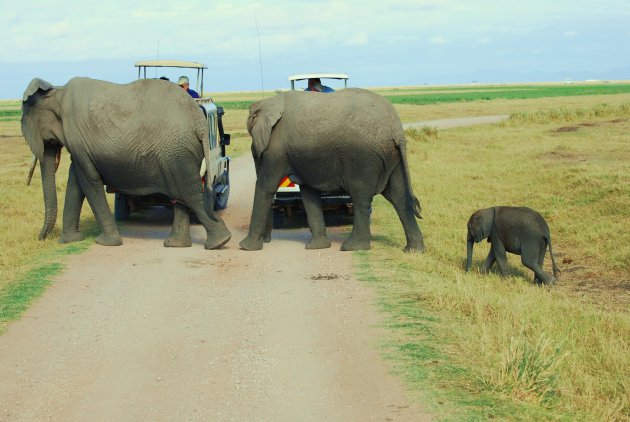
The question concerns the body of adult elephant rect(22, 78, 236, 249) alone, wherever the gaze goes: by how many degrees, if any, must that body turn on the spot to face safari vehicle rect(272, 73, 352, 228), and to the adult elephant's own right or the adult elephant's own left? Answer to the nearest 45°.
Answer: approximately 180°

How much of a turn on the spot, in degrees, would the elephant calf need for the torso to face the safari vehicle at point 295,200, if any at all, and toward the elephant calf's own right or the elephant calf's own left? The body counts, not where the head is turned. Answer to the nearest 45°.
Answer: approximately 45° to the elephant calf's own right

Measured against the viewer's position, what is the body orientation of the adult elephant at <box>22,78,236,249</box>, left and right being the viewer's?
facing to the left of the viewer

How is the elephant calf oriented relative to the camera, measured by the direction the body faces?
to the viewer's left

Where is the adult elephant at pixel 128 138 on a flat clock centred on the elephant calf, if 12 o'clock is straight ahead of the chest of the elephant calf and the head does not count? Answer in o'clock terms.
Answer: The adult elephant is roughly at 12 o'clock from the elephant calf.

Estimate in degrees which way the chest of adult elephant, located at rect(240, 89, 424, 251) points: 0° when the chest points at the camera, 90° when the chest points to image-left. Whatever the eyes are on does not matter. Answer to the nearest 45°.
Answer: approximately 90°

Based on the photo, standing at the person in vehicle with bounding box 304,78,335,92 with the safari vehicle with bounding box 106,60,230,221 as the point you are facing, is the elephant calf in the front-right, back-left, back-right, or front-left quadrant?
back-left

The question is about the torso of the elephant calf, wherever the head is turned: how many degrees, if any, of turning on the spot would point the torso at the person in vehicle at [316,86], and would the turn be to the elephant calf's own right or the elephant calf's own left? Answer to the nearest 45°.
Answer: approximately 45° to the elephant calf's own right
